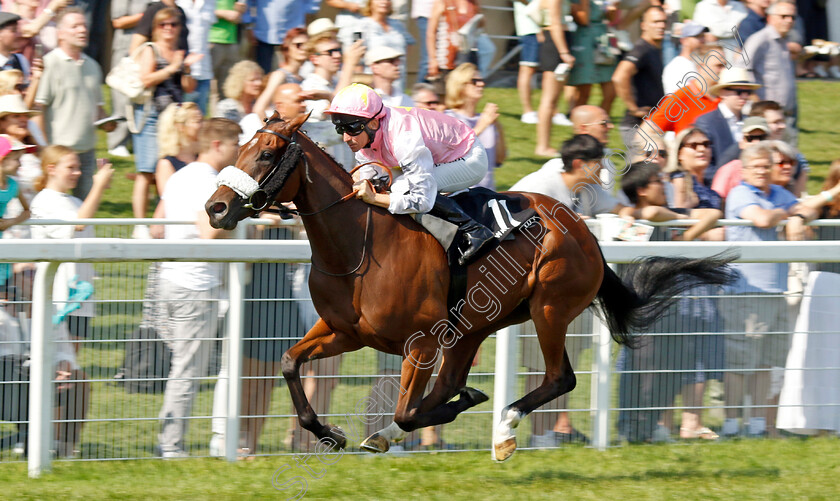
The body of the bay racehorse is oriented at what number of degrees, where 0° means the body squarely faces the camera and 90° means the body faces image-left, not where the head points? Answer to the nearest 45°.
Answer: approximately 90°

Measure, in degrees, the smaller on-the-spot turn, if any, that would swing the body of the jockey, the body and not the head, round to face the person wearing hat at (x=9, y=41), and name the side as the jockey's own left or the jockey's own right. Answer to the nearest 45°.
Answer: approximately 45° to the jockey's own right

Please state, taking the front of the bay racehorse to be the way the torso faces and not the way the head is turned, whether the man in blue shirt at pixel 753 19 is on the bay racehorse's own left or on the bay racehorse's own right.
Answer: on the bay racehorse's own right

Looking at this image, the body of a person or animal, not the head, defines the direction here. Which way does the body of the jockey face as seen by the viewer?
to the viewer's left

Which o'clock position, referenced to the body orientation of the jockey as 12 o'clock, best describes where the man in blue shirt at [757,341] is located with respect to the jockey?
The man in blue shirt is roughly at 5 o'clock from the jockey.

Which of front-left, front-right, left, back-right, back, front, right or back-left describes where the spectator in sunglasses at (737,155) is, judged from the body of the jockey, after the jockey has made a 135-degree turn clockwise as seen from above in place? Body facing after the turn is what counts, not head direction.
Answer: front

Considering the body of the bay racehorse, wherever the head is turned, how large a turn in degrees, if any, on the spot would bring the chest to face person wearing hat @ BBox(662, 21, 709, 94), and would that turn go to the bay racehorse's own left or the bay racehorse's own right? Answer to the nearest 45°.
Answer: approximately 135° to the bay racehorse's own right

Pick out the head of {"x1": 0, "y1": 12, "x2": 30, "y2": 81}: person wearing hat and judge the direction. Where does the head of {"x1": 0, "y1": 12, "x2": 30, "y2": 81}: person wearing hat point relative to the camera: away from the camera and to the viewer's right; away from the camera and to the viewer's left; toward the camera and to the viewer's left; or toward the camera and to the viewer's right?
toward the camera and to the viewer's right

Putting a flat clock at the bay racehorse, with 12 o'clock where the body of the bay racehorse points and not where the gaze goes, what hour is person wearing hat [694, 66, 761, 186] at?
The person wearing hat is roughly at 4 o'clock from the bay racehorse.
